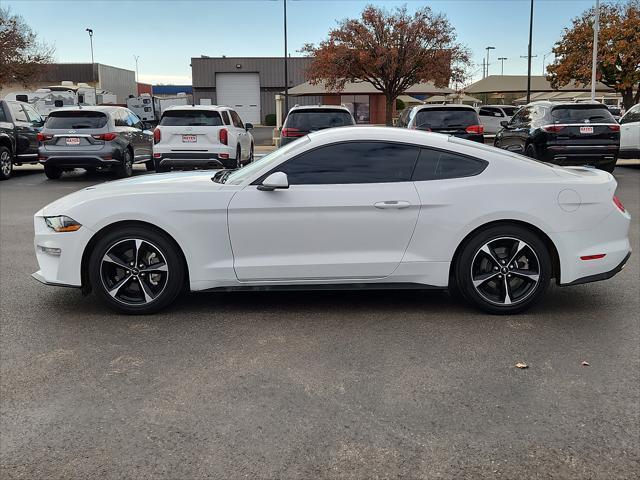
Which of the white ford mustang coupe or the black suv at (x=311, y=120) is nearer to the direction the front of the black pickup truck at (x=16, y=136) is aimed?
the black suv

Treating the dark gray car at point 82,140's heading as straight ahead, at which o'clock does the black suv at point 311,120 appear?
The black suv is roughly at 2 o'clock from the dark gray car.

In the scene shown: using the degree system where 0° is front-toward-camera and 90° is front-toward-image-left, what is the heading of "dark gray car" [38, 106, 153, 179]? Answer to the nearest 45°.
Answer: approximately 225°

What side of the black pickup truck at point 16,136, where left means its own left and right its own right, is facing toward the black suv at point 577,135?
right

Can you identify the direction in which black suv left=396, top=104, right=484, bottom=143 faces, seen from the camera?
facing away from the viewer

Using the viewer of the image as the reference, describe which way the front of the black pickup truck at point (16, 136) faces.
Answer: facing away from the viewer and to the right of the viewer

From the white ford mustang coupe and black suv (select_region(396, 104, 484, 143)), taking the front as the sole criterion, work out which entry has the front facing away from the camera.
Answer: the black suv

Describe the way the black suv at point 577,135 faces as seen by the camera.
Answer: facing away from the viewer and to the left of the viewer

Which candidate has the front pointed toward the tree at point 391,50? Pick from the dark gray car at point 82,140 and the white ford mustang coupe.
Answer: the dark gray car

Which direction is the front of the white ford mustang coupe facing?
to the viewer's left

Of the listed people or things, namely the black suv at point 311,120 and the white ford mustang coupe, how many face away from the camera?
1

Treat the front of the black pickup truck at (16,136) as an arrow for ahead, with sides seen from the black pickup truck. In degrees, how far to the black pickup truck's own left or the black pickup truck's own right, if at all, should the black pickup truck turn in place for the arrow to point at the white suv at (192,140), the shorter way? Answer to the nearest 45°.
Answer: approximately 90° to the black pickup truck's own right

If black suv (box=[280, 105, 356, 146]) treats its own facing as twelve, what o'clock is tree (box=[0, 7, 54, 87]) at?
The tree is roughly at 11 o'clock from the black suv.

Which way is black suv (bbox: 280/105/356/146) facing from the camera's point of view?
away from the camera

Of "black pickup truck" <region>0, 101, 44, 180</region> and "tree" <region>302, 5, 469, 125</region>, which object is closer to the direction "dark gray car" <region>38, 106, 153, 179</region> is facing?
the tree
